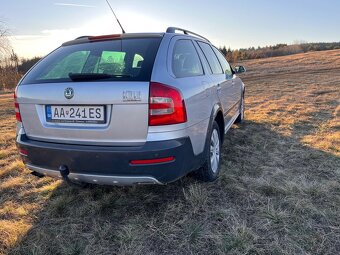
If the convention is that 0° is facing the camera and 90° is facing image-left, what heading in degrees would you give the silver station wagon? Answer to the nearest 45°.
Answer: approximately 225°
